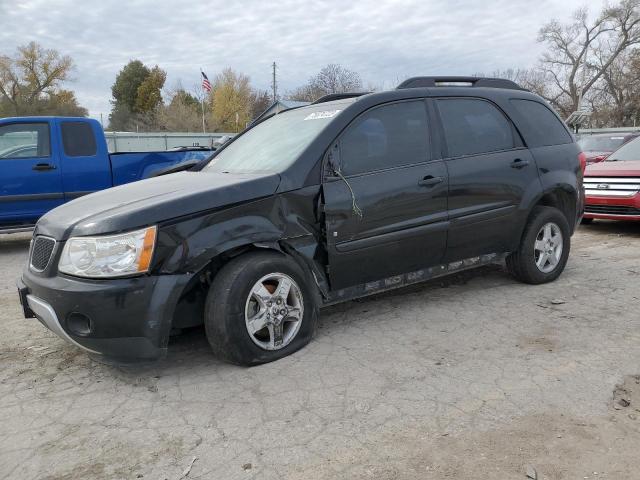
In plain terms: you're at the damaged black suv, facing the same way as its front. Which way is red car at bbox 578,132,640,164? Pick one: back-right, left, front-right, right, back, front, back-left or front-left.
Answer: back

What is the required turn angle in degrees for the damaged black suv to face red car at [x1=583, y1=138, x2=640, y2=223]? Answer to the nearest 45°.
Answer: approximately 180°

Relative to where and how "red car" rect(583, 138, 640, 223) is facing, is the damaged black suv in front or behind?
in front

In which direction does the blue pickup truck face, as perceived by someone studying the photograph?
facing to the left of the viewer

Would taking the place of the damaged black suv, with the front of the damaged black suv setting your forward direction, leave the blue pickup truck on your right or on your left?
on your right

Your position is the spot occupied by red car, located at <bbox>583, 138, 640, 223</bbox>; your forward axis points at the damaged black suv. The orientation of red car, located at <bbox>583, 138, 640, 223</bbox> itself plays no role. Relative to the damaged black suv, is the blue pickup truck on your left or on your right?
right

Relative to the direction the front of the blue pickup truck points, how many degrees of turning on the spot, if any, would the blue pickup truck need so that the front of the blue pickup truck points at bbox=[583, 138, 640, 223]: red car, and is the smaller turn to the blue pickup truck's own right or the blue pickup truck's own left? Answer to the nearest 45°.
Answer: approximately 180°

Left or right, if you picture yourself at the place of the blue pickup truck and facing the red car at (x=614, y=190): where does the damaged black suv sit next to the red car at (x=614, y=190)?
right

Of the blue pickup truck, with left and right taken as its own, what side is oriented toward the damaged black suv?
left

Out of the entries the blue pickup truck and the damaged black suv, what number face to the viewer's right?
0

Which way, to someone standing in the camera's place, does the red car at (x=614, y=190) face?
facing the viewer and to the left of the viewer

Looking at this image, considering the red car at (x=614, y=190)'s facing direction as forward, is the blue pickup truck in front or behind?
in front

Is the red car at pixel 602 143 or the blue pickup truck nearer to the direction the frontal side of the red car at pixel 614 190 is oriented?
the blue pickup truck
